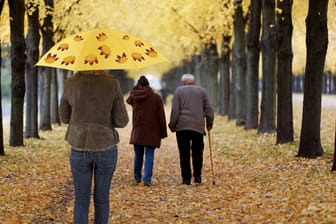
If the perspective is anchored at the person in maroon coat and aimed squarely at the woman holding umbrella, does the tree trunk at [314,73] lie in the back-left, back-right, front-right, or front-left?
back-left

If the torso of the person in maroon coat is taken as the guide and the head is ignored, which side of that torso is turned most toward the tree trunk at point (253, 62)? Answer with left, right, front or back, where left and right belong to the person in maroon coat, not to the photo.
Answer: front

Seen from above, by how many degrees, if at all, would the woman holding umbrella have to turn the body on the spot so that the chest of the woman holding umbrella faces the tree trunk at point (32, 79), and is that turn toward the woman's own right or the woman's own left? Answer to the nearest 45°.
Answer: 0° — they already face it

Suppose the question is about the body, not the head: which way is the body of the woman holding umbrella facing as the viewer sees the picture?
away from the camera

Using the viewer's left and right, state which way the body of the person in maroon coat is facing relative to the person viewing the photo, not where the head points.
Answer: facing away from the viewer

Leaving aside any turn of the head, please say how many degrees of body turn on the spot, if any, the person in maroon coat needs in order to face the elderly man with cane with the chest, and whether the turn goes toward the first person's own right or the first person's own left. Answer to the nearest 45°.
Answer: approximately 90° to the first person's own right

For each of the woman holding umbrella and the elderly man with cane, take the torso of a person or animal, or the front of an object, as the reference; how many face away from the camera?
2

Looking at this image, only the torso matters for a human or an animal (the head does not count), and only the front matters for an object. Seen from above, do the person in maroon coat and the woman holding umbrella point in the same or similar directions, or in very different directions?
same or similar directions

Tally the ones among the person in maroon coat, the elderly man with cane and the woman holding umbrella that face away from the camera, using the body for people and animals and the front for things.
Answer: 3

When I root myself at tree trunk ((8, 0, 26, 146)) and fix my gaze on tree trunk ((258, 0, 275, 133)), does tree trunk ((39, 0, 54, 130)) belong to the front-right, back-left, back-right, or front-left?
front-left

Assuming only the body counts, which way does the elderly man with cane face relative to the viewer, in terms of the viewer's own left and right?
facing away from the viewer

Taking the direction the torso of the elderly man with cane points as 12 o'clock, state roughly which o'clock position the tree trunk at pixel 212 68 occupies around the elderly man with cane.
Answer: The tree trunk is roughly at 12 o'clock from the elderly man with cane.

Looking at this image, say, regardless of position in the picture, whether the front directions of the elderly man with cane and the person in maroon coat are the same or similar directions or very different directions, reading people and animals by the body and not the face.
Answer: same or similar directions

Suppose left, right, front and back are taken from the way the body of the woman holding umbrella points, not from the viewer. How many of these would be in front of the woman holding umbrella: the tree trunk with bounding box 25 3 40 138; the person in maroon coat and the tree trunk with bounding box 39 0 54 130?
3
